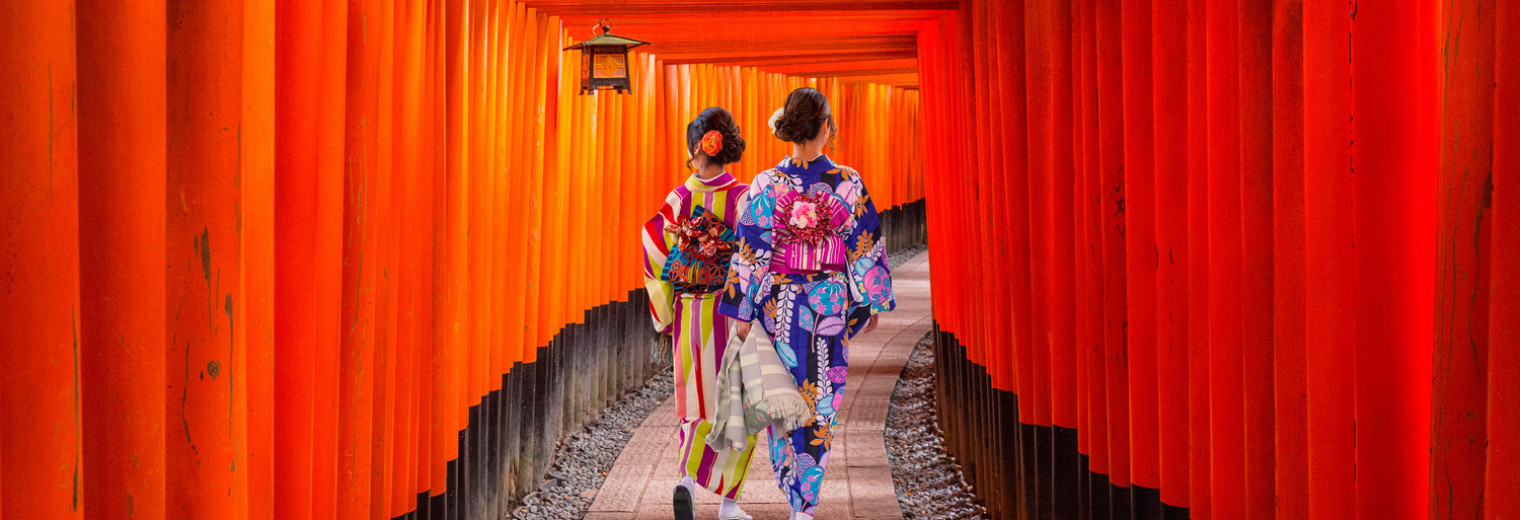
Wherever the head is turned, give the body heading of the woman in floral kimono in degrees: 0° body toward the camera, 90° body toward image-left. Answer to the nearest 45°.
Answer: approximately 180°

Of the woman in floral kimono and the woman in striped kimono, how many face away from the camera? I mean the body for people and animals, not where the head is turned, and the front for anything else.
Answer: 2

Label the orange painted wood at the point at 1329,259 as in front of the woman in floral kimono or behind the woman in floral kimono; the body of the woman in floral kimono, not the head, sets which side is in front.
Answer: behind

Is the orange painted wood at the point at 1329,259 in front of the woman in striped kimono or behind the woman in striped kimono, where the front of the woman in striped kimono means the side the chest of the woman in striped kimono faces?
behind

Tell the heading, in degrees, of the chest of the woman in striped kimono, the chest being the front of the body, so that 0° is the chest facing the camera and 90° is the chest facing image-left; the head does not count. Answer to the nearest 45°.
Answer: approximately 180°
